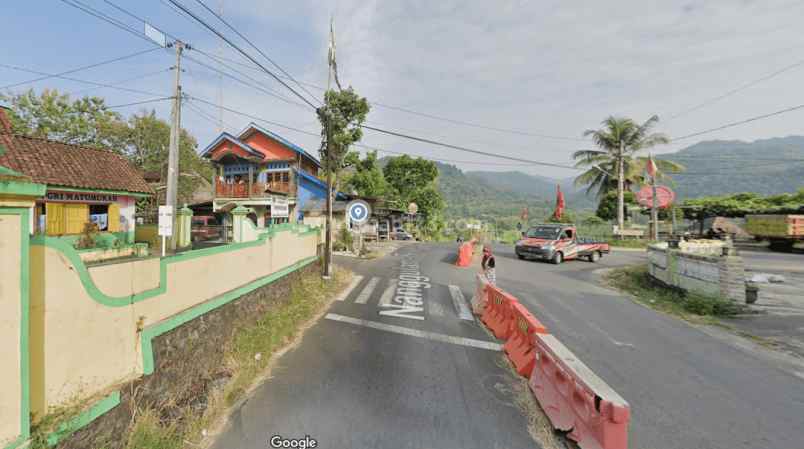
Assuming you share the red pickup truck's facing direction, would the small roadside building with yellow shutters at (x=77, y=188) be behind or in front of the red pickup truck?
in front

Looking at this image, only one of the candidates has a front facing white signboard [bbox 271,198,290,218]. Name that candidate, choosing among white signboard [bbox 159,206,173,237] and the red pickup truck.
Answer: the red pickup truck

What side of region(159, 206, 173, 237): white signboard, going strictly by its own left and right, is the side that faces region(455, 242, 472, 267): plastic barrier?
left

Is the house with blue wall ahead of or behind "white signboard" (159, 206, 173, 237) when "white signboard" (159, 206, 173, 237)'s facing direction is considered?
behind

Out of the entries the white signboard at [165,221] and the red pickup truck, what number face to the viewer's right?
0

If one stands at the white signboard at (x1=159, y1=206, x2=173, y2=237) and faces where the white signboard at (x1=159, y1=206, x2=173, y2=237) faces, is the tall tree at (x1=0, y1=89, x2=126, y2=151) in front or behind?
behind

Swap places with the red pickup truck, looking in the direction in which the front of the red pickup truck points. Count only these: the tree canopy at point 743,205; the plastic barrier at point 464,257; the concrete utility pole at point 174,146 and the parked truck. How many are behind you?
2

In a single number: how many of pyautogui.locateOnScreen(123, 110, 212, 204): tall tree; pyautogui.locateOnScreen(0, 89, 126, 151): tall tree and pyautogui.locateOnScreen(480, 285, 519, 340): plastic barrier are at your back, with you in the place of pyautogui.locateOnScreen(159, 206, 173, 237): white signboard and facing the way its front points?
2

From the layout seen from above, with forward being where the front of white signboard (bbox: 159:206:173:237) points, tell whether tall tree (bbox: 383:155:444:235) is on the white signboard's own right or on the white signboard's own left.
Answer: on the white signboard's own left

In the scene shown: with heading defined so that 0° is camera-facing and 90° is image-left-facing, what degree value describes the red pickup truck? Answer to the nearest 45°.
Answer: approximately 45°

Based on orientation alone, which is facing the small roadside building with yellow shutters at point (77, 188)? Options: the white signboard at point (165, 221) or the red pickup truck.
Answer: the red pickup truck

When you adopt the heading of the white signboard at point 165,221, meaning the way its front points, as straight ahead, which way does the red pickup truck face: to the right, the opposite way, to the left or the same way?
to the right

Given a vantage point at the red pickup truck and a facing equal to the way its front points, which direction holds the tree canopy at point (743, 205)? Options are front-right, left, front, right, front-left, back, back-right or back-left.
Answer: back

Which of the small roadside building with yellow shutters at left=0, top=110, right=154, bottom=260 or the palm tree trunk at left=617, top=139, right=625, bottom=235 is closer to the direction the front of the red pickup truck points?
the small roadside building with yellow shutters

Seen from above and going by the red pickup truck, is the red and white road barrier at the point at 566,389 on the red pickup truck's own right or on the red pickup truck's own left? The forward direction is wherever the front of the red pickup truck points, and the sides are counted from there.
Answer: on the red pickup truck's own left
